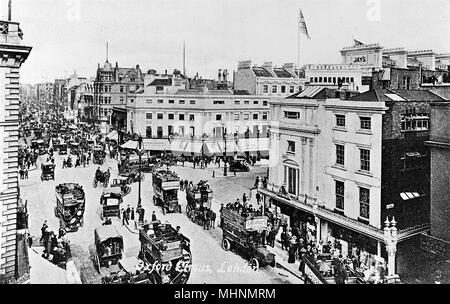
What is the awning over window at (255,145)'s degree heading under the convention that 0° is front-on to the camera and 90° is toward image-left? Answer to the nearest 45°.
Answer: approximately 0°

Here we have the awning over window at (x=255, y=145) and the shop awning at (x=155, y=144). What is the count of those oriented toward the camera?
2

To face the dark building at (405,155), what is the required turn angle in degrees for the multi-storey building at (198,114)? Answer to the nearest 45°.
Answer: approximately 45° to its left

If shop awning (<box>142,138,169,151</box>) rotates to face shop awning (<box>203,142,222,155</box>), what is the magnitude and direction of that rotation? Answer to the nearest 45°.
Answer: approximately 45° to its left

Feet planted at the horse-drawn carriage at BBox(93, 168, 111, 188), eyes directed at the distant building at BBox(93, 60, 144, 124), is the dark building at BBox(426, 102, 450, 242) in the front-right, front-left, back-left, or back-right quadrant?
back-right
